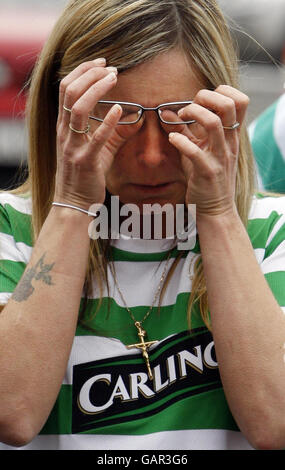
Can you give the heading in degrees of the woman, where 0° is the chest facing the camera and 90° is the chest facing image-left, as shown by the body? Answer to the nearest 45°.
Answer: approximately 0°

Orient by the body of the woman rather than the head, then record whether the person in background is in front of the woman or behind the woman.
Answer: behind
